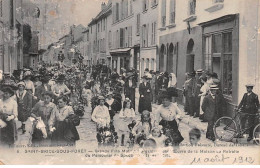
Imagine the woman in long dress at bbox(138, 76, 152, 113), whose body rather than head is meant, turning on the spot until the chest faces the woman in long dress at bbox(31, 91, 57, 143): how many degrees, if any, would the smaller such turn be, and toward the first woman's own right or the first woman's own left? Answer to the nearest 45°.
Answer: approximately 45° to the first woman's own right

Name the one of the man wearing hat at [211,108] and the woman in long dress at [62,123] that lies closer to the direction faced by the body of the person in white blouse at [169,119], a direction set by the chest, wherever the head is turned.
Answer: the woman in long dress

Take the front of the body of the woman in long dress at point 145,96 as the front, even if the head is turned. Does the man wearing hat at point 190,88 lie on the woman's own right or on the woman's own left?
on the woman's own left

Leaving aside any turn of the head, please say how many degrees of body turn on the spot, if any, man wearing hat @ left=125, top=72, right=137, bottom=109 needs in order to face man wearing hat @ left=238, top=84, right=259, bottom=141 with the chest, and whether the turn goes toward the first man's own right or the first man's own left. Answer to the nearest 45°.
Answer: approximately 45° to the first man's own left

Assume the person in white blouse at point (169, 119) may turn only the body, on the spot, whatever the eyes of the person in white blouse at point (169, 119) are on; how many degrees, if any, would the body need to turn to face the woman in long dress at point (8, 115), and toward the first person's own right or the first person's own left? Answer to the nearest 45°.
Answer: approximately 90° to the first person's own right

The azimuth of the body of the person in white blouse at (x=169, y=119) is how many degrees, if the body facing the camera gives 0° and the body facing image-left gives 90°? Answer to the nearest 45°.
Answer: approximately 0°

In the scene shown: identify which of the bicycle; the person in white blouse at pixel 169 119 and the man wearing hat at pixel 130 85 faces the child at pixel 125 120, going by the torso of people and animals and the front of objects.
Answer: the man wearing hat
